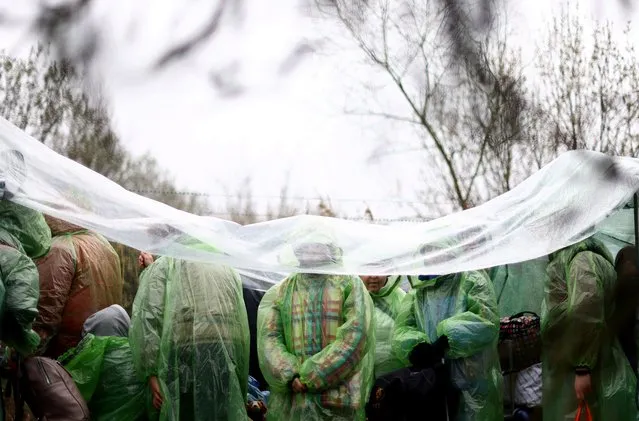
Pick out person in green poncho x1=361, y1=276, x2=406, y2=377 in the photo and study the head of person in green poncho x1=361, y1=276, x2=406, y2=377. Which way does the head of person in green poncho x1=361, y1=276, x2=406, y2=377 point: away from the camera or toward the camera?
toward the camera

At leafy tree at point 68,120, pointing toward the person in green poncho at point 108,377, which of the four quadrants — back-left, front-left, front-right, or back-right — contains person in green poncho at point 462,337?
front-left

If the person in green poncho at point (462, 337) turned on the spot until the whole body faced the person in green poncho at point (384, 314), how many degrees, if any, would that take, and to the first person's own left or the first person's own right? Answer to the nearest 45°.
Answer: approximately 90° to the first person's own right

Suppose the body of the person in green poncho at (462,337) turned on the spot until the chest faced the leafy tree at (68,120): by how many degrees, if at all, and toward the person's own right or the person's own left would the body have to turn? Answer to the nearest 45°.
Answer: approximately 90° to the person's own right

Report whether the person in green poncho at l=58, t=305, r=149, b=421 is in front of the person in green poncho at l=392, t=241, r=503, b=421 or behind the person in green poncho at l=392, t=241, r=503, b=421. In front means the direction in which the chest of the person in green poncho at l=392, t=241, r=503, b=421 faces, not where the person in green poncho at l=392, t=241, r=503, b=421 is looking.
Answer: in front

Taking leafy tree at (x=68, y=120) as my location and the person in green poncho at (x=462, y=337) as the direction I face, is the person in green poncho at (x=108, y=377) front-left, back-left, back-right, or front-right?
front-right
